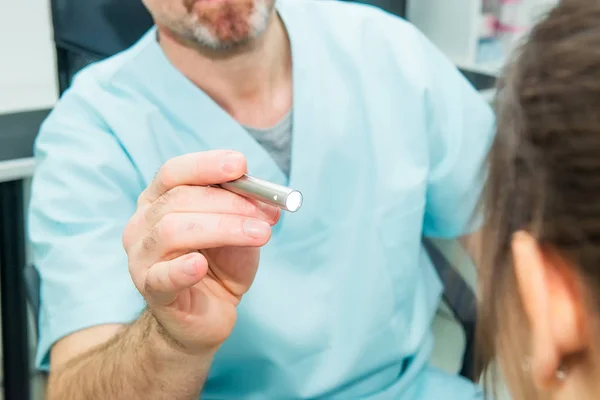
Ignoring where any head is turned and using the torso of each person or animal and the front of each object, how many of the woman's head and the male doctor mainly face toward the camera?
1

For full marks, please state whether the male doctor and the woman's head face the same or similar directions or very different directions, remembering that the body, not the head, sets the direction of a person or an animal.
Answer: very different directions

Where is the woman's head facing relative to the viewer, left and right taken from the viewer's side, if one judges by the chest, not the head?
facing away from the viewer and to the left of the viewer

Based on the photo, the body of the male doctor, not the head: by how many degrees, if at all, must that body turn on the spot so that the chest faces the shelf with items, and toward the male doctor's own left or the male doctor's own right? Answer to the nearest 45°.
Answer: approximately 135° to the male doctor's own left
